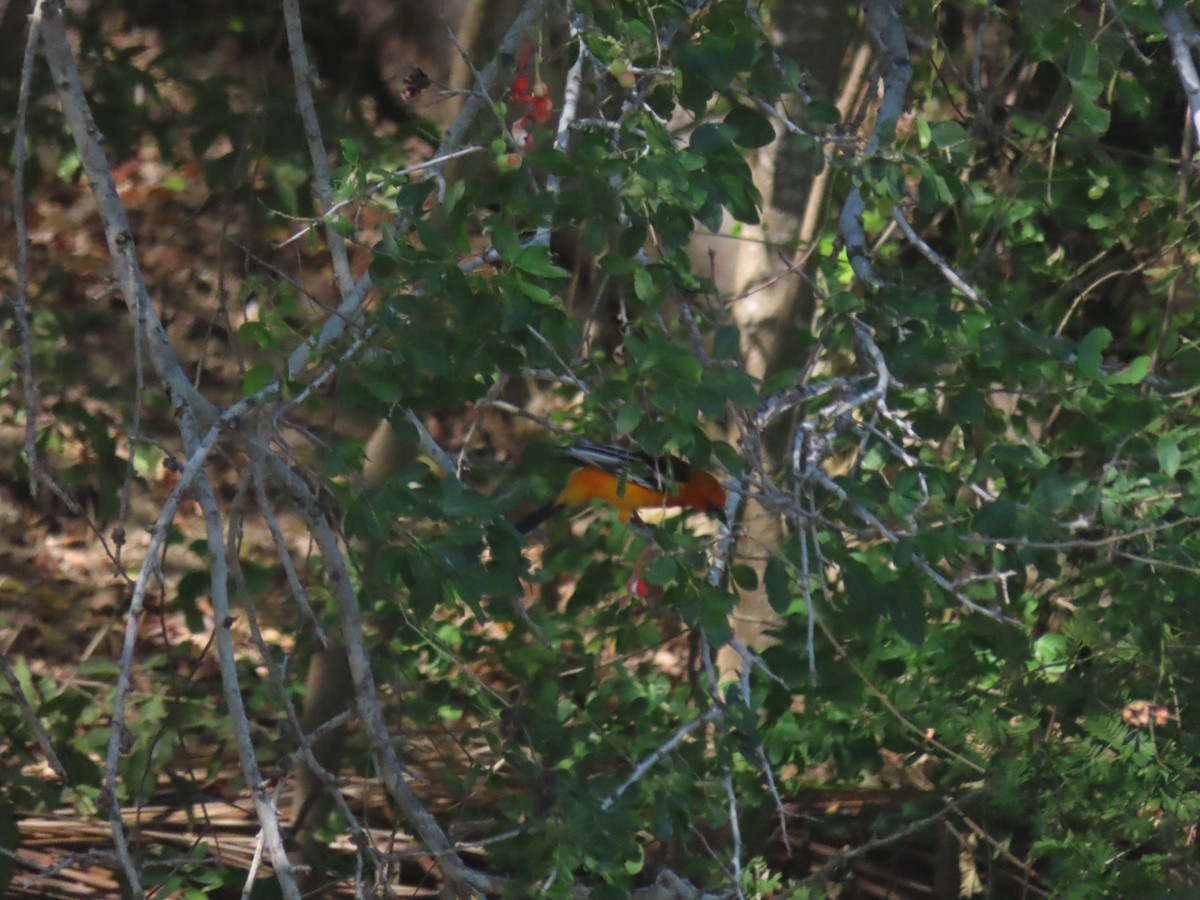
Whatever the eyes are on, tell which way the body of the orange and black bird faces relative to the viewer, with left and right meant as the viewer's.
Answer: facing to the right of the viewer
